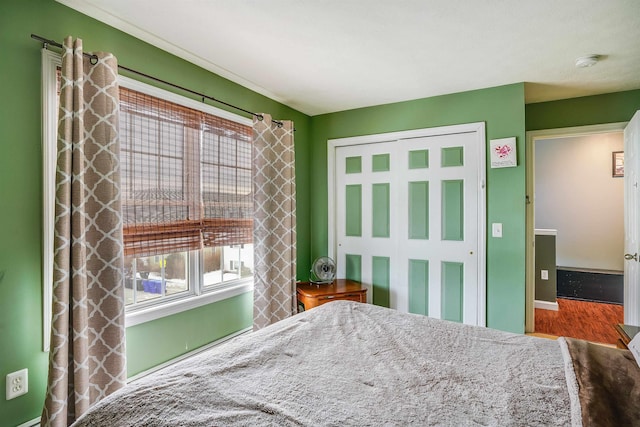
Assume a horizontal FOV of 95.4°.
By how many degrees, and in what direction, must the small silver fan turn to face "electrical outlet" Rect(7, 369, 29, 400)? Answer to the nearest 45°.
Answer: approximately 45° to its right

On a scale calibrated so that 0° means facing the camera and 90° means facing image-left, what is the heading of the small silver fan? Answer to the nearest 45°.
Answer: approximately 0°

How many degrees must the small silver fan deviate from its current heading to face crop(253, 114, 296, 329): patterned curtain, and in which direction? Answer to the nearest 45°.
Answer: approximately 45° to its right

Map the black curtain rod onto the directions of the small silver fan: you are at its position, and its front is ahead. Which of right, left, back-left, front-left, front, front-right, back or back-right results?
front-right

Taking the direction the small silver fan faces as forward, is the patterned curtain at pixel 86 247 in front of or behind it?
in front

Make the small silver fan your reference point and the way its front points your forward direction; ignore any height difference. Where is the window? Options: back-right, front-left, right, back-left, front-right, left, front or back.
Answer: front-right

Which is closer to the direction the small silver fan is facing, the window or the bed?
the bed

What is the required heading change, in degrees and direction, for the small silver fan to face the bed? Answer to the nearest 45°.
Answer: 0° — it already faces it
